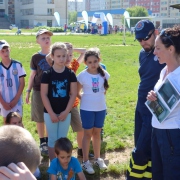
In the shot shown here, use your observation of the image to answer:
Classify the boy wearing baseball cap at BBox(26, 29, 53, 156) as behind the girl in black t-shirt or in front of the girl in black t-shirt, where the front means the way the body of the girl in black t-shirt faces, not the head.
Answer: behind

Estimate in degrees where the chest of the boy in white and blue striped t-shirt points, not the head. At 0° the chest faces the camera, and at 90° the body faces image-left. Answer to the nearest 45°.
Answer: approximately 0°

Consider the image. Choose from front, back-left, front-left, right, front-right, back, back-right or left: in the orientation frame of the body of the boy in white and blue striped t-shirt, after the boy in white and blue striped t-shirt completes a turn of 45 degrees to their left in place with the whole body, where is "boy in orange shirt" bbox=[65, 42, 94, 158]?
front-left

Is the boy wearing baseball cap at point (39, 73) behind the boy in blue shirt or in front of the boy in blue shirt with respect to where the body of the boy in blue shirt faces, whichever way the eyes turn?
behind

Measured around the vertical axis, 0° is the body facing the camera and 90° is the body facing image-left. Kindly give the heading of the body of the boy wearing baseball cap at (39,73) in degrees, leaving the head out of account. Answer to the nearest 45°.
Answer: approximately 315°
